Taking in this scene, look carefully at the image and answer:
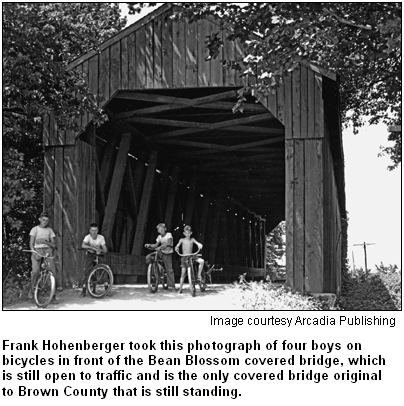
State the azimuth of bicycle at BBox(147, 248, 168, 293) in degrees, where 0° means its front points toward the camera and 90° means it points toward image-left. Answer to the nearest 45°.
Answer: approximately 45°

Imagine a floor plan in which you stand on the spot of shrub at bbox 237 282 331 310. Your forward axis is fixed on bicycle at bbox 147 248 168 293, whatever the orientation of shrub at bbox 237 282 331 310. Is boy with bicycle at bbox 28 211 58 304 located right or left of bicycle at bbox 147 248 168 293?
left

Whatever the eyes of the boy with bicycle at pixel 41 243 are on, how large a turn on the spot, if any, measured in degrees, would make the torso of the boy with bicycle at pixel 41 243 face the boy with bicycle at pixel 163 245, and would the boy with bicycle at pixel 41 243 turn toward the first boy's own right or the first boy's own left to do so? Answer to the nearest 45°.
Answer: approximately 135° to the first boy's own left

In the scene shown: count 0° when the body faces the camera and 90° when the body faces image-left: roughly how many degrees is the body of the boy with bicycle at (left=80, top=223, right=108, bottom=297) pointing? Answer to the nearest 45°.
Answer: approximately 0°

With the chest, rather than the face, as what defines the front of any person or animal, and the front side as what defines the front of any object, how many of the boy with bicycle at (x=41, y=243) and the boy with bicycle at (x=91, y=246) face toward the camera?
2

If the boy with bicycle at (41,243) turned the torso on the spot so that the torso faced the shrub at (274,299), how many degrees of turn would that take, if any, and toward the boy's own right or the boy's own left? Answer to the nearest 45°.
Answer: approximately 90° to the boy's own left
